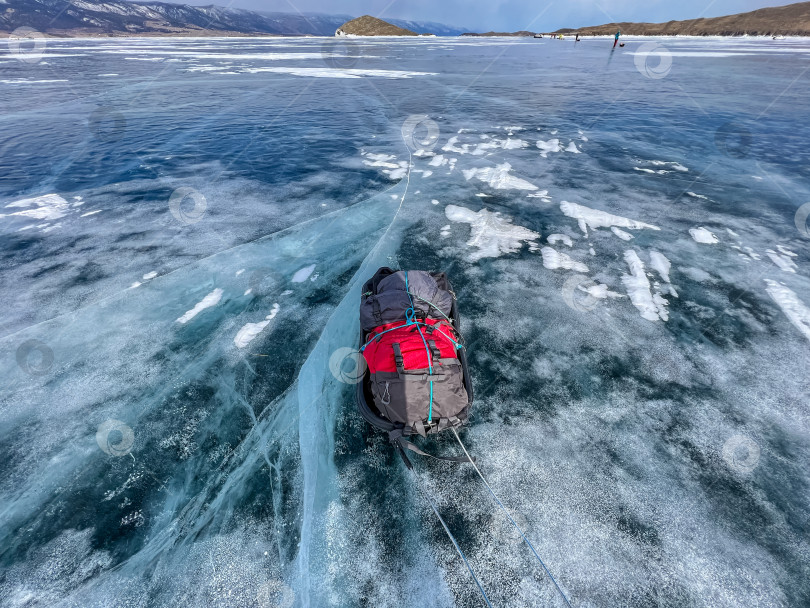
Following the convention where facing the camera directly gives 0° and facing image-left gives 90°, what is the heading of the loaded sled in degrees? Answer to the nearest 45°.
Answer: approximately 0°
